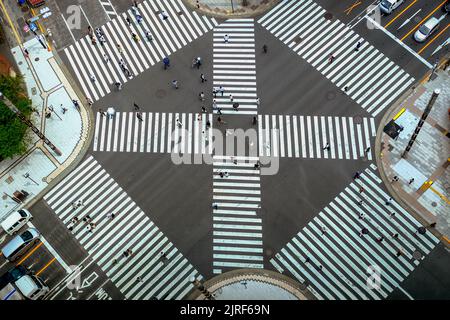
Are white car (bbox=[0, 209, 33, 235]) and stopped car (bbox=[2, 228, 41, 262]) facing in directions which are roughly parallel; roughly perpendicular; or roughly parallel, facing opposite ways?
roughly parallel

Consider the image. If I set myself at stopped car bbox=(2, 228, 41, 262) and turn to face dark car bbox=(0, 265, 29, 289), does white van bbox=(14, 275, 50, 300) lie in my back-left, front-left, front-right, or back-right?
front-left

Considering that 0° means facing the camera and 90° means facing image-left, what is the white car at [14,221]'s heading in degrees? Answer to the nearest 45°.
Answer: approximately 225°

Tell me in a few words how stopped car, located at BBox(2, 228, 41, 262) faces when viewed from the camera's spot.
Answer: facing away from the viewer and to the right of the viewer

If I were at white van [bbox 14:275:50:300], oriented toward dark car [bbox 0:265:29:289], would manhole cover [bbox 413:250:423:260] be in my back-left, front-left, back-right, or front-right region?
back-right

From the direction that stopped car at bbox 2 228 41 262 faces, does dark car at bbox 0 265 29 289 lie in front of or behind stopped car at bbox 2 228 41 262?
behind
